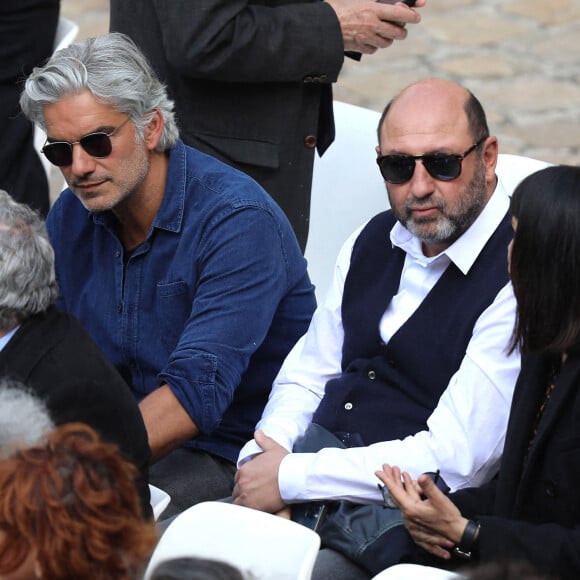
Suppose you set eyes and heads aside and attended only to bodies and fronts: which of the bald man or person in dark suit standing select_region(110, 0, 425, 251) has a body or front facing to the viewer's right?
the person in dark suit standing

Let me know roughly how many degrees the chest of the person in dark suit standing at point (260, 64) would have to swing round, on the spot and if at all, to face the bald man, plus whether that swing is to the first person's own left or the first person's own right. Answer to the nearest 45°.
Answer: approximately 45° to the first person's own right

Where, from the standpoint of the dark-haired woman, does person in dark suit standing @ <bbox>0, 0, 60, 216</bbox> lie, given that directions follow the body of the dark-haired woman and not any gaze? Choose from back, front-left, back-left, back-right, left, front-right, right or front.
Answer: right

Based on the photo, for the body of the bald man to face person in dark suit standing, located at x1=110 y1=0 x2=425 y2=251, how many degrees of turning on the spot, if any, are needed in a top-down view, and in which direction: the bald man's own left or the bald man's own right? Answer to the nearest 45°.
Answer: approximately 90° to the bald man's own right

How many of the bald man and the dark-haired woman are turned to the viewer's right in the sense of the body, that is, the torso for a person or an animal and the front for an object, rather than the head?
0

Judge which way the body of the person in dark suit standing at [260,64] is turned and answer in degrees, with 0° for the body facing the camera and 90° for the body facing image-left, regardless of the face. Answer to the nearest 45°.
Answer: approximately 270°

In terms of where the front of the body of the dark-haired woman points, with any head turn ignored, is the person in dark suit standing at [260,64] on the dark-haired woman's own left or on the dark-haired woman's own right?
on the dark-haired woman's own right

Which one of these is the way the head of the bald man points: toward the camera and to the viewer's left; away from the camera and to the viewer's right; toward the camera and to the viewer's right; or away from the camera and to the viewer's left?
toward the camera and to the viewer's left

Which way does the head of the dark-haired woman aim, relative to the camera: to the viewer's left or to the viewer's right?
to the viewer's left

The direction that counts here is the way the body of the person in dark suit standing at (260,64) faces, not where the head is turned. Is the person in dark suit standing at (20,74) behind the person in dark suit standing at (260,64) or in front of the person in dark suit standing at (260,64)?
behind

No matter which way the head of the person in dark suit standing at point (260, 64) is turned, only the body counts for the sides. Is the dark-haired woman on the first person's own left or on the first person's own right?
on the first person's own right

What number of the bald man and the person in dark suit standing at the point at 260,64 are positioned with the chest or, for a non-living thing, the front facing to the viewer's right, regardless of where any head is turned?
1
